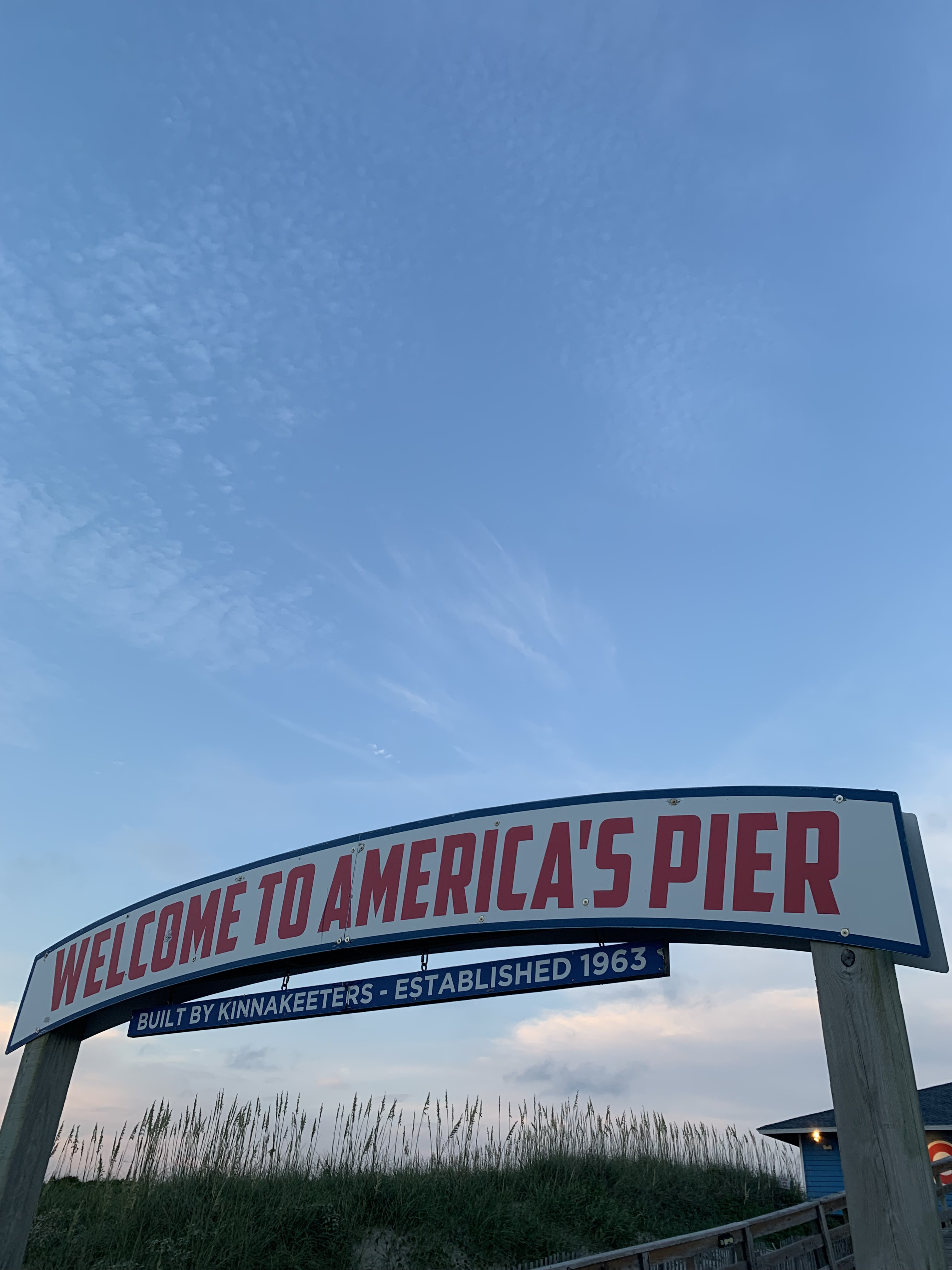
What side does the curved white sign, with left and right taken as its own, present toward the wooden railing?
back

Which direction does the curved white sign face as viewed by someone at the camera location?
facing the viewer and to the left of the viewer

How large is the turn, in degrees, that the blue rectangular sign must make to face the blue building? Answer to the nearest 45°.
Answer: approximately 180°

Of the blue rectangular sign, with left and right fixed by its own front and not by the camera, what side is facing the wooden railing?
back

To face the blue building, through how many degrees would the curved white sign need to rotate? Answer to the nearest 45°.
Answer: approximately 180°
